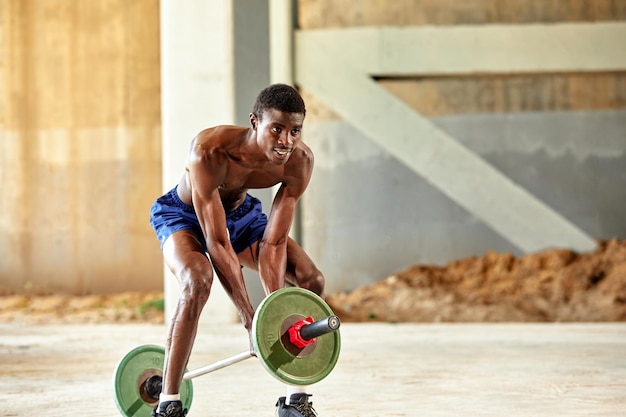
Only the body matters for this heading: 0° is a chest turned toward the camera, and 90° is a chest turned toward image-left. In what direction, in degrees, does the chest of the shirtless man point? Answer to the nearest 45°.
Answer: approximately 315°

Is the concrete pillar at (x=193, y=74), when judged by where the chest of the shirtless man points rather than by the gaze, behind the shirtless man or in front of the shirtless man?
behind
